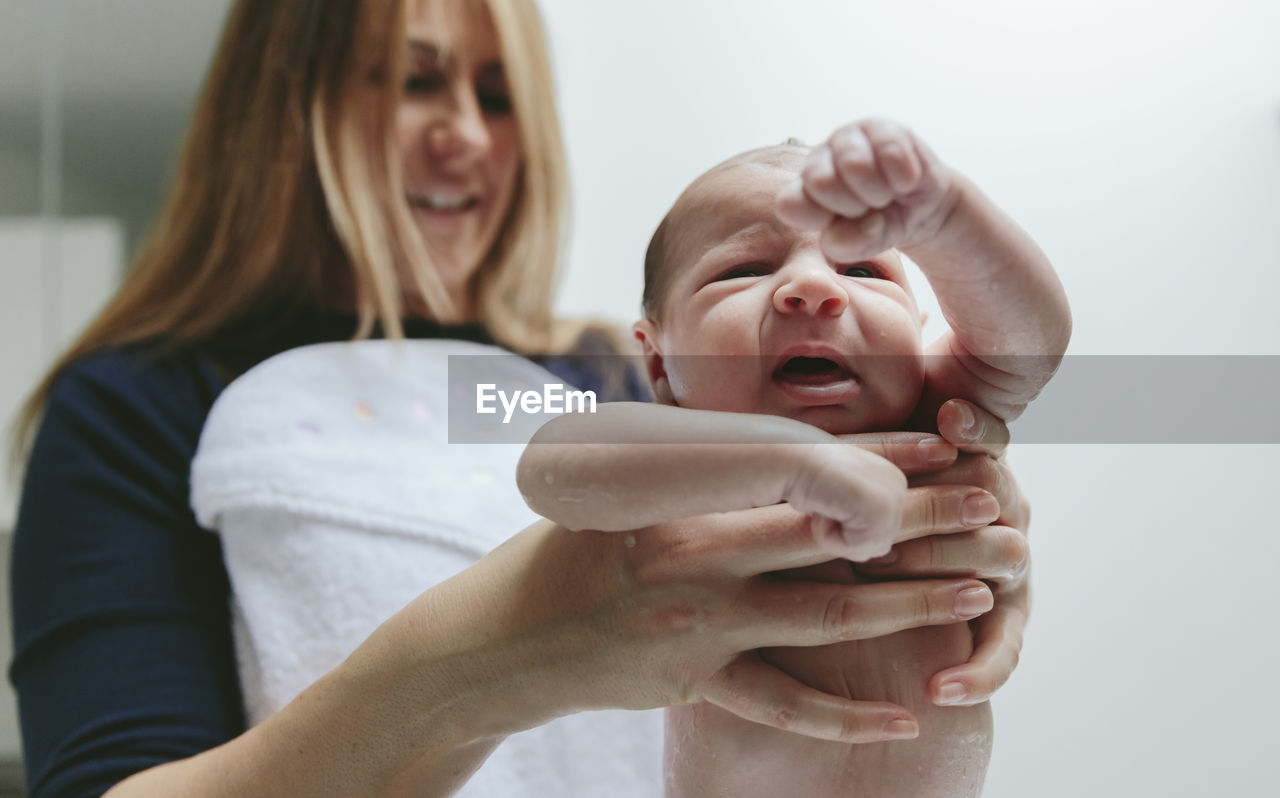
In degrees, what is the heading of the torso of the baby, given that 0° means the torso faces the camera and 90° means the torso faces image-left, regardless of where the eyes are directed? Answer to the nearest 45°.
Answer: approximately 0°
